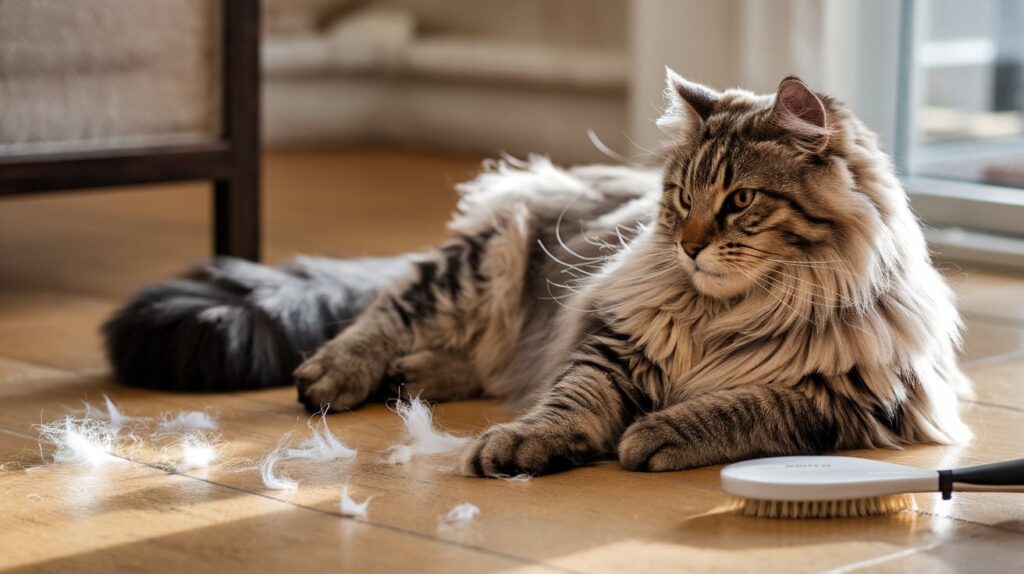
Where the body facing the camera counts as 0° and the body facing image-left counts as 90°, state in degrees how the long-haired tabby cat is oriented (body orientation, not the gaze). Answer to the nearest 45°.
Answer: approximately 315°

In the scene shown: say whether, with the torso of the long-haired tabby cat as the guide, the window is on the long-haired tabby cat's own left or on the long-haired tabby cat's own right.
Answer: on the long-haired tabby cat's own left
